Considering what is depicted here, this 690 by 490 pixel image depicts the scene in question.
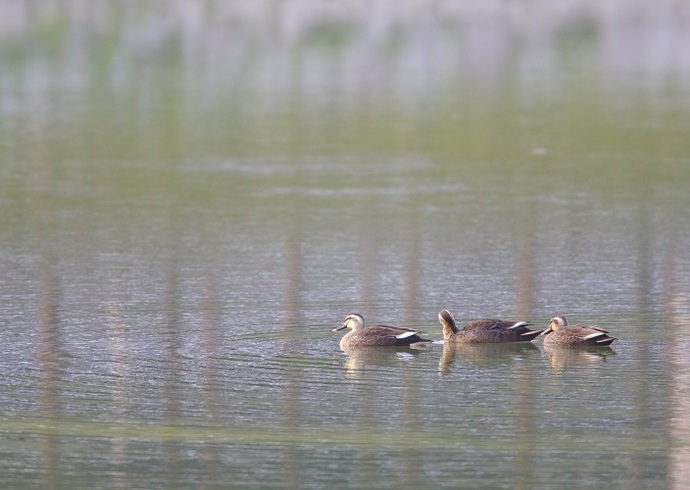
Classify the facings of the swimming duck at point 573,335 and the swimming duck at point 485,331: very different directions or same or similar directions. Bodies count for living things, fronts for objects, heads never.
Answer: same or similar directions

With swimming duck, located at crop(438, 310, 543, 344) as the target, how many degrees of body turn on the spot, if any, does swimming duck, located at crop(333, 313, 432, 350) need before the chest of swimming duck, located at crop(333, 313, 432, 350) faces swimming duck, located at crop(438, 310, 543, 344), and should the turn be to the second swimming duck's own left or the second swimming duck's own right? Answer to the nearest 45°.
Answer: approximately 180°

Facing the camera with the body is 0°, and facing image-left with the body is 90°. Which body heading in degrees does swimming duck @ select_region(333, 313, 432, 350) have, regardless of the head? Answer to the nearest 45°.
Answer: approximately 90°

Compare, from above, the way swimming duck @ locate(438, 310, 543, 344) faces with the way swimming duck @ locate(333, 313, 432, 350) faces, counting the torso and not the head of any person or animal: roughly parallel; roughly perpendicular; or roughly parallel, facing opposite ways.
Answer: roughly parallel

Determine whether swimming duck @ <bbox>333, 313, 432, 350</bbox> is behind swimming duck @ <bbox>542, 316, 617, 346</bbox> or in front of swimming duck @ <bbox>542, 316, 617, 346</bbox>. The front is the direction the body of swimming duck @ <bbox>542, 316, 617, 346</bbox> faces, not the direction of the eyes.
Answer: in front

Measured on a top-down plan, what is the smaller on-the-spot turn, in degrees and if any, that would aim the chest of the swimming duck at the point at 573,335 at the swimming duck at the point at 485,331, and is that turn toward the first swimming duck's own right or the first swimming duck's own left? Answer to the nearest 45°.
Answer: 0° — it already faces it

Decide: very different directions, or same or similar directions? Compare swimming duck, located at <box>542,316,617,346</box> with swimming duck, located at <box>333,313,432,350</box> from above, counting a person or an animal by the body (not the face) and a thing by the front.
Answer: same or similar directions

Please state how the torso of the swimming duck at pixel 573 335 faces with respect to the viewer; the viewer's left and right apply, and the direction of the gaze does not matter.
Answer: facing to the left of the viewer

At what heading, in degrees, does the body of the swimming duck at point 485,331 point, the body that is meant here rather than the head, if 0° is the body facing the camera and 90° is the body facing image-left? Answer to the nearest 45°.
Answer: approximately 90°

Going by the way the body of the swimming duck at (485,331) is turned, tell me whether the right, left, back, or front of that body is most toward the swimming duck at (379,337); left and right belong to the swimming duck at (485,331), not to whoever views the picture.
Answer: front
